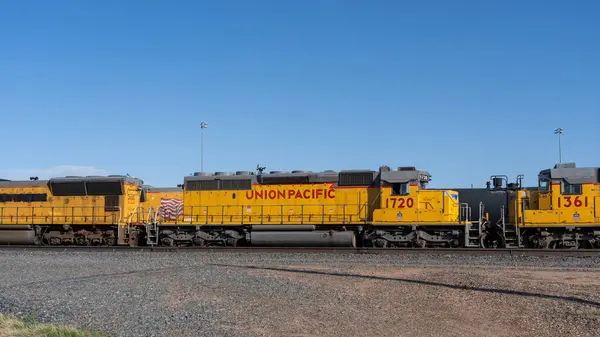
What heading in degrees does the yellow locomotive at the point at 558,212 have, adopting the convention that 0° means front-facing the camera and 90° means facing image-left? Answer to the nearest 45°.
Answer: approximately 90°

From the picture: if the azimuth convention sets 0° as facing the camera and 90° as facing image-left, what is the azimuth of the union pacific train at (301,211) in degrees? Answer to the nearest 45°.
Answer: approximately 270°

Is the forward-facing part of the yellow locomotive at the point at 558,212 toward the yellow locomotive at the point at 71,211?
yes
